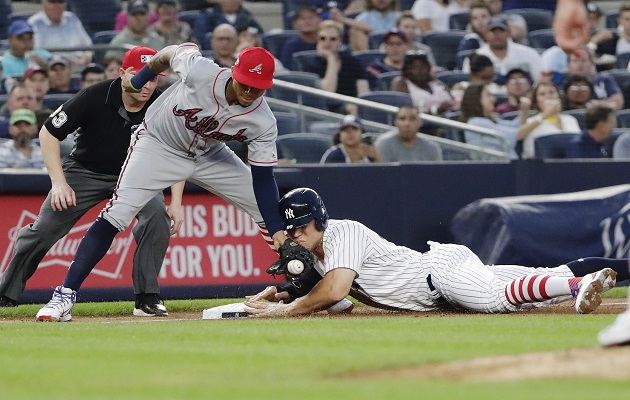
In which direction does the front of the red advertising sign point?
toward the camera

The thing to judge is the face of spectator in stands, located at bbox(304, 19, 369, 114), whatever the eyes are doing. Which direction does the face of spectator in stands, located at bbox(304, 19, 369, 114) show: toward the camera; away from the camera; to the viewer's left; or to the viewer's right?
toward the camera

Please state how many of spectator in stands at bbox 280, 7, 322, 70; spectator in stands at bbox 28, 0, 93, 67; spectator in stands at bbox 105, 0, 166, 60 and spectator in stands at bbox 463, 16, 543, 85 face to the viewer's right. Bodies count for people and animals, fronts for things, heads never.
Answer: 0

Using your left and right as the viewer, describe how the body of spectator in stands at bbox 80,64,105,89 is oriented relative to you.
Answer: facing the viewer

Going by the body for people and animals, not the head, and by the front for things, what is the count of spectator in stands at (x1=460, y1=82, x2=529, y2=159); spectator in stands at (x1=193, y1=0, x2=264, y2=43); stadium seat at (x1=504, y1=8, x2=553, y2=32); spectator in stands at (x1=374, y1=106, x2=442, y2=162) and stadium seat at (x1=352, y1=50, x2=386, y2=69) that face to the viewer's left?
0

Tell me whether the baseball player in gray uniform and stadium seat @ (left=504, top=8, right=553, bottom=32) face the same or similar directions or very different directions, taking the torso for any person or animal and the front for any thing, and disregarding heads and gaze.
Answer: same or similar directions

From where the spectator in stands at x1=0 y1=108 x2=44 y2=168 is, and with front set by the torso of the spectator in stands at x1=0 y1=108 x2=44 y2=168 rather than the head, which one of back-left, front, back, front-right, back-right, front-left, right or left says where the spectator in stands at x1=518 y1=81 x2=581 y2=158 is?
left

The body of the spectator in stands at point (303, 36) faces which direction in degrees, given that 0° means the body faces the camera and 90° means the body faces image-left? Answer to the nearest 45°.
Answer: approximately 0°

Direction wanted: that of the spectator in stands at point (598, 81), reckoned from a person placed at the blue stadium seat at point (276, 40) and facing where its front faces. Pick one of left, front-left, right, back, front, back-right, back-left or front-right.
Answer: left

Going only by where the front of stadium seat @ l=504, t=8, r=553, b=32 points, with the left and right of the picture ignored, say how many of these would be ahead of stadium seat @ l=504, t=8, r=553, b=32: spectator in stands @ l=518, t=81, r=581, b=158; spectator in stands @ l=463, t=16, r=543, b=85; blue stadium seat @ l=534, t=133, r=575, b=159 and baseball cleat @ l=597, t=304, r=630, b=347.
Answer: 4

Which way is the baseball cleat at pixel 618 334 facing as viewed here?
to the viewer's left

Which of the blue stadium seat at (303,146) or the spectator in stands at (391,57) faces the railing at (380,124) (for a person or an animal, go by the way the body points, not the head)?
the spectator in stands

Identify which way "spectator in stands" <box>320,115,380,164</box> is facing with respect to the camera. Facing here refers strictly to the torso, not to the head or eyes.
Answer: toward the camera
